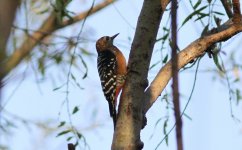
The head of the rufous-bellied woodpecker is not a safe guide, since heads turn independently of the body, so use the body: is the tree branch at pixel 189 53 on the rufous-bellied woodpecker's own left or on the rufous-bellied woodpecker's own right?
on the rufous-bellied woodpecker's own right

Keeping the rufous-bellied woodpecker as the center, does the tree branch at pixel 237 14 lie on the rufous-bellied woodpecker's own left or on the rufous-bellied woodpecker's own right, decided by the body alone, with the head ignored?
on the rufous-bellied woodpecker's own right
